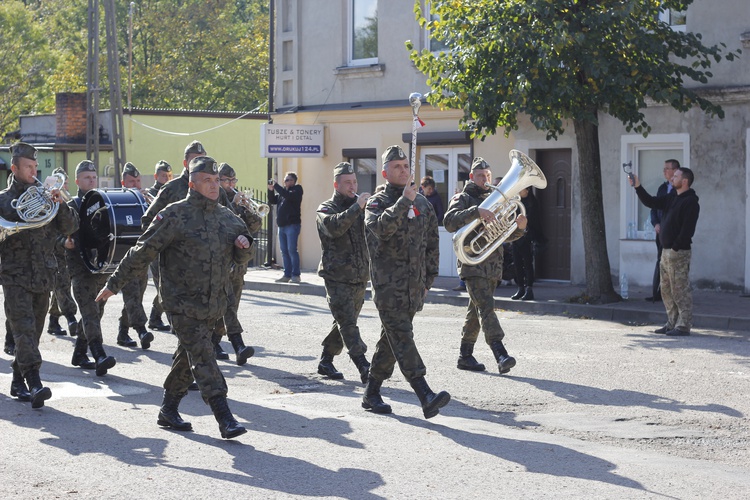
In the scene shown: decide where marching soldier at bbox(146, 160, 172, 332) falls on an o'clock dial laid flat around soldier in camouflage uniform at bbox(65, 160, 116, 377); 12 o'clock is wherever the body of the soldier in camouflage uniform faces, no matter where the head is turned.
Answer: The marching soldier is roughly at 8 o'clock from the soldier in camouflage uniform.

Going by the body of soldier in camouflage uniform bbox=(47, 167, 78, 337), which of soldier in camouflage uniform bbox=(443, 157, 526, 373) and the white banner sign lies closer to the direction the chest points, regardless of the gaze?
the soldier in camouflage uniform

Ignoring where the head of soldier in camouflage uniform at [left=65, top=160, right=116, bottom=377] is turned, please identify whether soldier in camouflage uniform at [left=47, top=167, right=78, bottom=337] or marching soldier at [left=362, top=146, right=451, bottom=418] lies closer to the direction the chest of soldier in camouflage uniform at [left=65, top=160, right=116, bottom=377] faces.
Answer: the marching soldier

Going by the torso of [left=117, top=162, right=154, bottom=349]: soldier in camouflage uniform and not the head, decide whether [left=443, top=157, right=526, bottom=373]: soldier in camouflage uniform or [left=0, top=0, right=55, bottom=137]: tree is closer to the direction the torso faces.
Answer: the soldier in camouflage uniform

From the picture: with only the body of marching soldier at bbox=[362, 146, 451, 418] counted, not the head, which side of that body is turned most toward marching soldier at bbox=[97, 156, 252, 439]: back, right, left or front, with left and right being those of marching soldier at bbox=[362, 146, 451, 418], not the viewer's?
right

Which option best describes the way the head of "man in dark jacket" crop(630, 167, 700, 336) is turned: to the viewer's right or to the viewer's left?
to the viewer's left

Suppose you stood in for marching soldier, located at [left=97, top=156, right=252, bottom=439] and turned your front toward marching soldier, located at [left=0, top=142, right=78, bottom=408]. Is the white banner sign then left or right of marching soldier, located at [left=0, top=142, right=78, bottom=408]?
right

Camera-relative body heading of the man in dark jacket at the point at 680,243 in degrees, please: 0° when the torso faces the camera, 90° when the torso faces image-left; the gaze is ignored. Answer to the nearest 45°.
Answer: approximately 90°

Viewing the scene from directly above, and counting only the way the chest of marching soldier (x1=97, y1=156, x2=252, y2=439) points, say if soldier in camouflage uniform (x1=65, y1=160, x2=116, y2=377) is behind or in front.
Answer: behind

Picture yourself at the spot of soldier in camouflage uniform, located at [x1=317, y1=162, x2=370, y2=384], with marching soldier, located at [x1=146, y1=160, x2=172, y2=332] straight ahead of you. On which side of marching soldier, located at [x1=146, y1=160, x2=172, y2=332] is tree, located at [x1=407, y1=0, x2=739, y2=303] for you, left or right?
right
